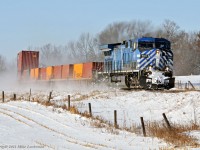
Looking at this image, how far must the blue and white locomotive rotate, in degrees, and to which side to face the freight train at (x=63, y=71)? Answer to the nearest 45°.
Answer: approximately 180°

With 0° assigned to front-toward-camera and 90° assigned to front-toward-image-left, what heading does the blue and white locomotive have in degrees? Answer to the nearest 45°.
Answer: approximately 315°
